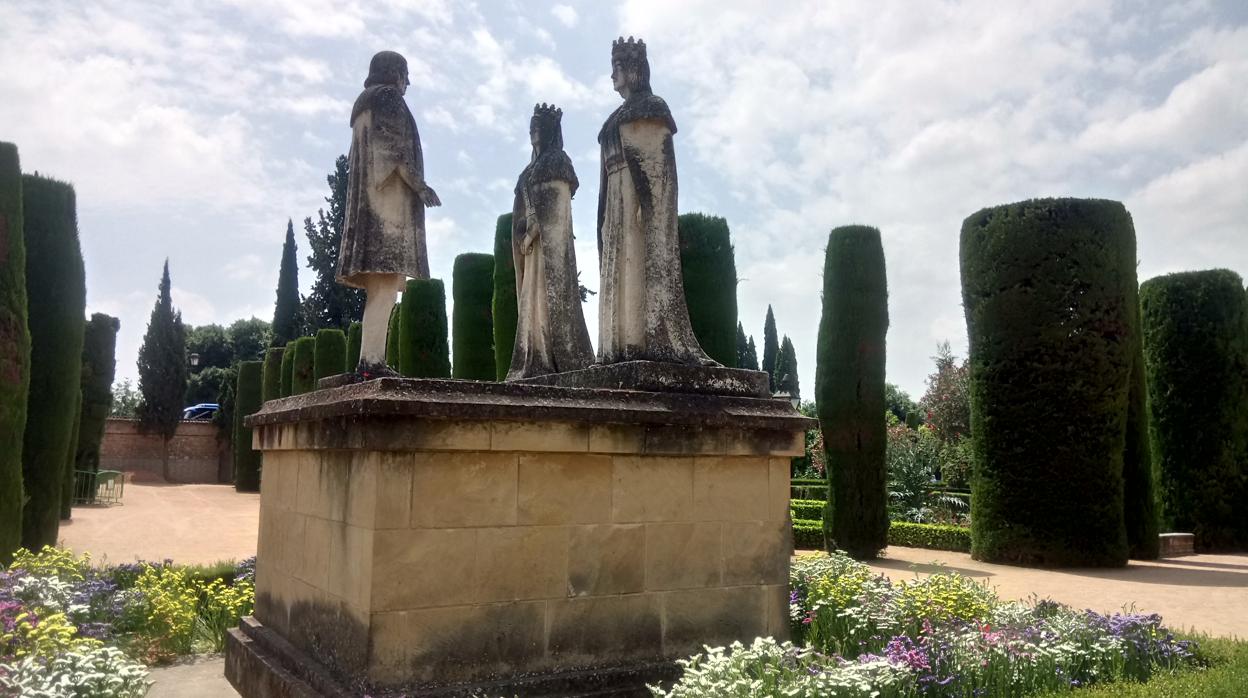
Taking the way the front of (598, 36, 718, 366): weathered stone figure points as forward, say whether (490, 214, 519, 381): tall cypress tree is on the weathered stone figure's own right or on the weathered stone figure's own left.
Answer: on the weathered stone figure's own right

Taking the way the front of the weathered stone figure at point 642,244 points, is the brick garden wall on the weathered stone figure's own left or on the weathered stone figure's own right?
on the weathered stone figure's own right

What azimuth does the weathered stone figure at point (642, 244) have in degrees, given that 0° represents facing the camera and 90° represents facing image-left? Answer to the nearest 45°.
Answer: approximately 90°

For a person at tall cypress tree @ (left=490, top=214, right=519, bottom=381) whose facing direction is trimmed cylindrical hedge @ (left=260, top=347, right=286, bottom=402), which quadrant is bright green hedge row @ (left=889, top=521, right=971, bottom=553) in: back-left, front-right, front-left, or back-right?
back-right

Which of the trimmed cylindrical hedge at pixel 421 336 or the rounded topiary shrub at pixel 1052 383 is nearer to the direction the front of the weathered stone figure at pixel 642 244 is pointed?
the trimmed cylindrical hedge

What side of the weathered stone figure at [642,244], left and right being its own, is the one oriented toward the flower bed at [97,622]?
front

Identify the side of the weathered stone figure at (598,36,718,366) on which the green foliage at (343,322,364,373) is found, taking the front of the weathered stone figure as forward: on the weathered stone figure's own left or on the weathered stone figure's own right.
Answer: on the weathered stone figure's own right

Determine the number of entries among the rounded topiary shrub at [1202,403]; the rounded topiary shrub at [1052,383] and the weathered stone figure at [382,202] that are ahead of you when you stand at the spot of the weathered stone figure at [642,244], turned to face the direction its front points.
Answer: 1

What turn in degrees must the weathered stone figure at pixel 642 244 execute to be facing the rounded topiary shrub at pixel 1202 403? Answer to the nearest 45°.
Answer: approximately 135° to its right
